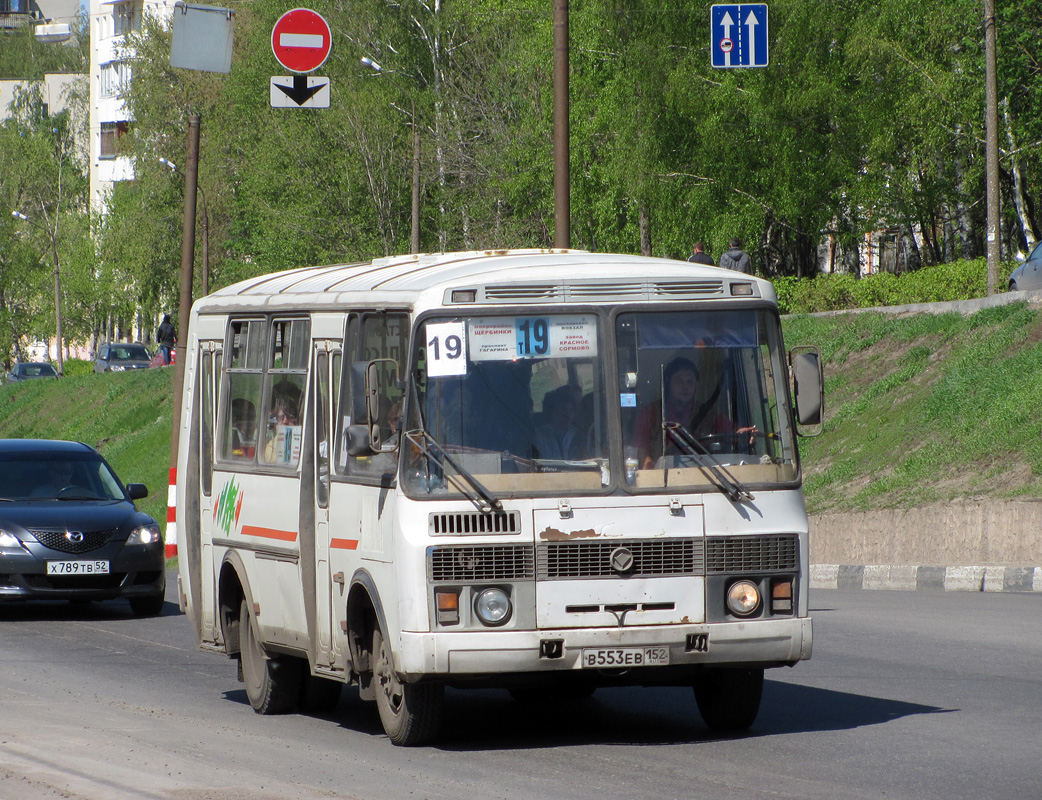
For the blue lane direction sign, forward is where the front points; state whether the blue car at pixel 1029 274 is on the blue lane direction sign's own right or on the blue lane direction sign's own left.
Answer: on the blue lane direction sign's own left

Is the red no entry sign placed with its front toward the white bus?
yes

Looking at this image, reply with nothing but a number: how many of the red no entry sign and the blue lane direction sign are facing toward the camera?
2

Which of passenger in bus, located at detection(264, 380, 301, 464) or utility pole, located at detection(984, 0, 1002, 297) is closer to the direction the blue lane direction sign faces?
the passenger in bus

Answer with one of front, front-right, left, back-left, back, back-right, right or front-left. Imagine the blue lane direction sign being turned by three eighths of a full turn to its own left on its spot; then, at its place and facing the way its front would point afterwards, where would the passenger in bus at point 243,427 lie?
back-right

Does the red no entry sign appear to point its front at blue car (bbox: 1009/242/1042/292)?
no

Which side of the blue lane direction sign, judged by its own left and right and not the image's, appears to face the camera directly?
front

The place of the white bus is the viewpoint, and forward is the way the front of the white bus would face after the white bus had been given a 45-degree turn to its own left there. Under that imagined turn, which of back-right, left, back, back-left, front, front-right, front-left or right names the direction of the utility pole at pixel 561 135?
left

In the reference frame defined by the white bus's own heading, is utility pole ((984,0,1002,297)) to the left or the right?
on its left

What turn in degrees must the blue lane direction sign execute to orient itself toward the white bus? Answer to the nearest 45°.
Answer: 0° — it already faces it

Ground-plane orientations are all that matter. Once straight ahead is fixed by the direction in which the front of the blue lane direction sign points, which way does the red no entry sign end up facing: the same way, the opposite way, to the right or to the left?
the same way

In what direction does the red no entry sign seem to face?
toward the camera

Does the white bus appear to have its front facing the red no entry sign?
no
